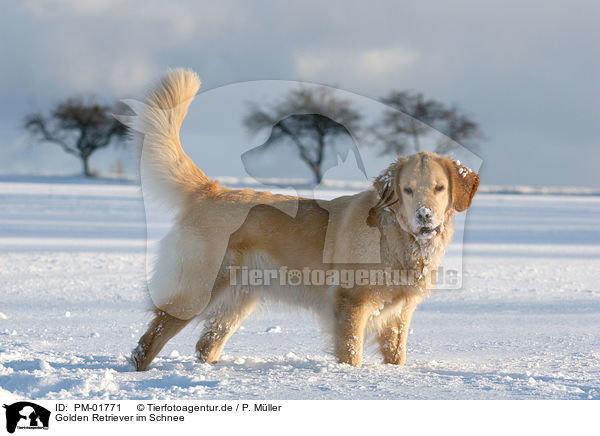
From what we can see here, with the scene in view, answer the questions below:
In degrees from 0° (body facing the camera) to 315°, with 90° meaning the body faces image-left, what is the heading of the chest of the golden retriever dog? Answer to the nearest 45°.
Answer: approximately 270°

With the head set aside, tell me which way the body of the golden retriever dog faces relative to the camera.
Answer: to the viewer's right
